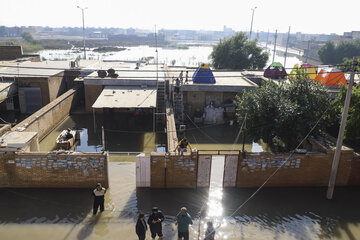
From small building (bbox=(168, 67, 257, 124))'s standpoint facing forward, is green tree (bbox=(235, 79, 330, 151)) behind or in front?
in front

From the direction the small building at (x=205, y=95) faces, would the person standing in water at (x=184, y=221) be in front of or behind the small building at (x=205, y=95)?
in front

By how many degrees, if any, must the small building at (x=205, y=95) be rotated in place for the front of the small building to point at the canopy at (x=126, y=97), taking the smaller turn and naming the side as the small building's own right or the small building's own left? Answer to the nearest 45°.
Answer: approximately 45° to the small building's own right

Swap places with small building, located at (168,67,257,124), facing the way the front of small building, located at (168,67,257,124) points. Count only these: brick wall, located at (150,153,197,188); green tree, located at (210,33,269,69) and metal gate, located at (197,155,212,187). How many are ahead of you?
2

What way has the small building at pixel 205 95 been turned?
toward the camera

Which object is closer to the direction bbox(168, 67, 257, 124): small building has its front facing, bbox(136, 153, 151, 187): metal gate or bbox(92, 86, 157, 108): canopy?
the metal gate

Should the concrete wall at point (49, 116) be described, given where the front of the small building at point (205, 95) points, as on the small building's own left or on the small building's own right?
on the small building's own right

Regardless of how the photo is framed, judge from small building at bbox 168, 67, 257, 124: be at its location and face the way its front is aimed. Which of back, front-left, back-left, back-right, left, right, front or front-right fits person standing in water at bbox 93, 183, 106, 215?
front

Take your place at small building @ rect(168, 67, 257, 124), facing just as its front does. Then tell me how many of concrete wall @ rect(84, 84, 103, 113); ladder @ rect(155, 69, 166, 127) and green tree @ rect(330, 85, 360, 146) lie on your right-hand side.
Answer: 2

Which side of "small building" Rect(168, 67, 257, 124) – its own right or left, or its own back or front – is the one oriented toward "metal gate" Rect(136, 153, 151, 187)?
front

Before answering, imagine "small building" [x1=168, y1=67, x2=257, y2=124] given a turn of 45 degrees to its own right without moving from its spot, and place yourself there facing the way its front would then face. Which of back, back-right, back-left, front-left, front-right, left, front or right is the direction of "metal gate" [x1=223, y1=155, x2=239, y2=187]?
front-left

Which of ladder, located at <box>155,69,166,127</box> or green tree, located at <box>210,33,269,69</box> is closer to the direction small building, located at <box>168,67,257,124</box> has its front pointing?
the ladder

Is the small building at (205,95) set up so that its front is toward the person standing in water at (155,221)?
yes

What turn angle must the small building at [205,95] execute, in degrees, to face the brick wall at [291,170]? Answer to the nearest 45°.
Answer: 0° — it already faces it

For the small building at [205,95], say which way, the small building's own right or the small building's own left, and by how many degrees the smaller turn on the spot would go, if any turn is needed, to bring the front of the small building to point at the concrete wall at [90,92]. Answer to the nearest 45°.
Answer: approximately 90° to the small building's own right

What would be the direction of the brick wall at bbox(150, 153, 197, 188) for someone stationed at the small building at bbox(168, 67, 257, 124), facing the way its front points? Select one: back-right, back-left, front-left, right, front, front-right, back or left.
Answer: front

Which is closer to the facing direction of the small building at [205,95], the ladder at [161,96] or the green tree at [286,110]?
the green tree

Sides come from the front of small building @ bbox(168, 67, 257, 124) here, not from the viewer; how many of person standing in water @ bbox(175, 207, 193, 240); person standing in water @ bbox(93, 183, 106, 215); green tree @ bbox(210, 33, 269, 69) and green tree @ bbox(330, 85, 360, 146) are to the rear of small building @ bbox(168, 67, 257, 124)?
1

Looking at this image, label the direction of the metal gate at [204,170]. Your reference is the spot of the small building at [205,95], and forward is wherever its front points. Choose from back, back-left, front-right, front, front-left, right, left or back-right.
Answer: front
